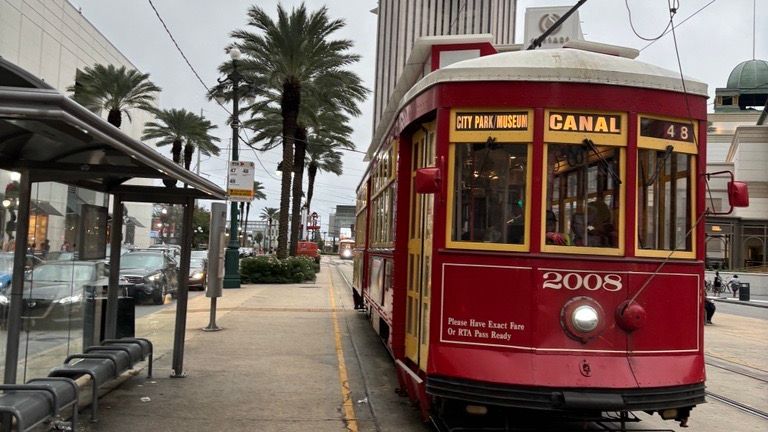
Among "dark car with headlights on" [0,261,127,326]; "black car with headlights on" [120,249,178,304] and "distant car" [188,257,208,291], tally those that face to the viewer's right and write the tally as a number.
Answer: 0

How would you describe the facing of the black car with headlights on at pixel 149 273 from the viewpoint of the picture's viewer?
facing the viewer and to the left of the viewer

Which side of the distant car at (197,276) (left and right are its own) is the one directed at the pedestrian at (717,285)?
left

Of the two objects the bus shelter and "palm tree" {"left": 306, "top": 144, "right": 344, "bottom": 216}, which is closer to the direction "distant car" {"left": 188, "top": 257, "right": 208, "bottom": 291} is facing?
the bus shelter

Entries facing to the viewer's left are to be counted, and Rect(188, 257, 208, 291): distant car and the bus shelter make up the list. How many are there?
0

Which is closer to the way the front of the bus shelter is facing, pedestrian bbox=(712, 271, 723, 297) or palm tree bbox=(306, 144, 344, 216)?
the pedestrian

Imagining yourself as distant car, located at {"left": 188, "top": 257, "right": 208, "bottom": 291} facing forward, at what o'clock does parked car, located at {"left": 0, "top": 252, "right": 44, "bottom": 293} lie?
The parked car is roughly at 12 o'clock from the distant car.

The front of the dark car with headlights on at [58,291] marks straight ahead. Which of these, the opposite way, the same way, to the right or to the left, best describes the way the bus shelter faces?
to the left

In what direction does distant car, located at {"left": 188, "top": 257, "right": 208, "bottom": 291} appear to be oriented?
toward the camera

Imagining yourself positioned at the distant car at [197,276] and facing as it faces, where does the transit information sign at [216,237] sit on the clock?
The transit information sign is roughly at 12 o'clock from the distant car.

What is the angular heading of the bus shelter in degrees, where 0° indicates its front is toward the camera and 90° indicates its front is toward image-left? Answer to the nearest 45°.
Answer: approximately 315°

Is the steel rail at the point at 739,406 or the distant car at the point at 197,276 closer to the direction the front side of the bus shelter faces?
the steel rail

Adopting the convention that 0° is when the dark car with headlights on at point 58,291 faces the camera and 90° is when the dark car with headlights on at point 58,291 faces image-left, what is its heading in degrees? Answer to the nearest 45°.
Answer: approximately 45°
